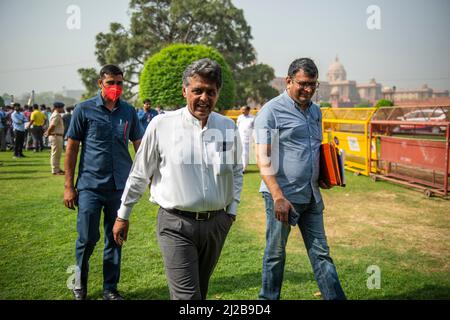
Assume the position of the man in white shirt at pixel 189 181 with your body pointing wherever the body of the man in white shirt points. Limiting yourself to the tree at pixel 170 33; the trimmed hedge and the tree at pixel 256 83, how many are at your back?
3

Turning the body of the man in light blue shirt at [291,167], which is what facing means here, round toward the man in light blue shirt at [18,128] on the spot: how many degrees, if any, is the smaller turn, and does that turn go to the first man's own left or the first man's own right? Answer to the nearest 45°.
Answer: approximately 180°

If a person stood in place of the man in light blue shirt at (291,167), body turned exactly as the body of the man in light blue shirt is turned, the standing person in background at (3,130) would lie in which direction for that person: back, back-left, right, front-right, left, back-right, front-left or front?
back

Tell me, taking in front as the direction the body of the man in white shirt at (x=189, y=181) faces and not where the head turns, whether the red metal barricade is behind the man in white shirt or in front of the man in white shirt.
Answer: behind

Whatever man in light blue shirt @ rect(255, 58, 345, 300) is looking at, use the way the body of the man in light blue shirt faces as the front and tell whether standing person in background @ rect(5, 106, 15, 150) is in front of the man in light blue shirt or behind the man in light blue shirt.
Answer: behind

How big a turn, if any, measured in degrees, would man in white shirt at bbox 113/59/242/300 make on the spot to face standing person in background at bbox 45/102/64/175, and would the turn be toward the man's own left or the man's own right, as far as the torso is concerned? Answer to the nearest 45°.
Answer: approximately 180°

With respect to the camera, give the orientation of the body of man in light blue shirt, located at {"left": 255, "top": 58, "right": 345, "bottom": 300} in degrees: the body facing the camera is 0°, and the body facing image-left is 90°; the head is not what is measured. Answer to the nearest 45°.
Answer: approximately 315°

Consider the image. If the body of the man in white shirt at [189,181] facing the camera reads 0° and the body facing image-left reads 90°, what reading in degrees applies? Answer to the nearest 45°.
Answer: approximately 0°

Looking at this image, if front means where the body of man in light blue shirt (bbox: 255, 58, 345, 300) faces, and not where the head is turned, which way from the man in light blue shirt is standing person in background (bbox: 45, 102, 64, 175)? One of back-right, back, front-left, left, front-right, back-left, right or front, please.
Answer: back

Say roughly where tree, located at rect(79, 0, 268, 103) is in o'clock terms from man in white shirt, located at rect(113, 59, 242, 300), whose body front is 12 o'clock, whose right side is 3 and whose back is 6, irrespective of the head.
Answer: The tree is roughly at 6 o'clock from the man in white shirt.

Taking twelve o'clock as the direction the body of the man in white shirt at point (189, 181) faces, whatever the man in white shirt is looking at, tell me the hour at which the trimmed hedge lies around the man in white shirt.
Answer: The trimmed hedge is roughly at 6 o'clock from the man in white shirt.
